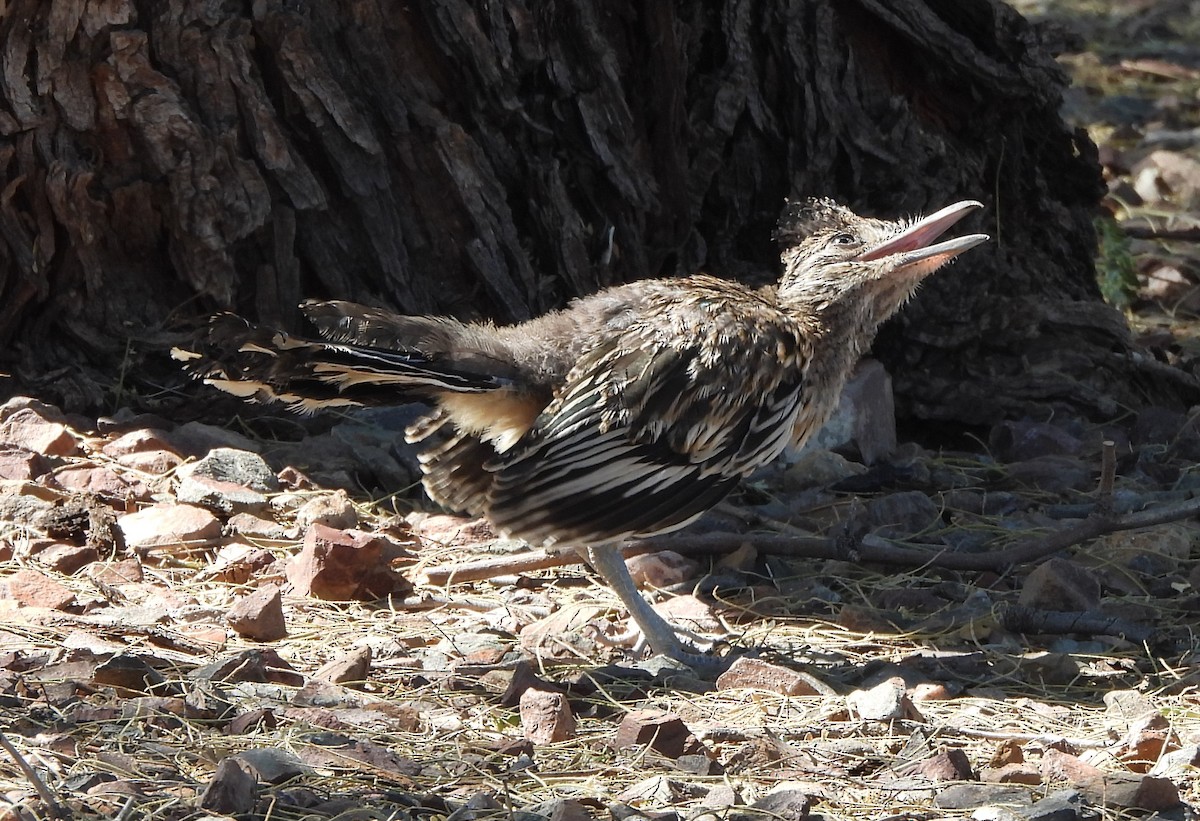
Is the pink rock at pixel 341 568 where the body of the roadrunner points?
no

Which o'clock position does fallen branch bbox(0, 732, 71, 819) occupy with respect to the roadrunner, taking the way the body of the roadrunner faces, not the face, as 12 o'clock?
The fallen branch is roughly at 4 o'clock from the roadrunner.

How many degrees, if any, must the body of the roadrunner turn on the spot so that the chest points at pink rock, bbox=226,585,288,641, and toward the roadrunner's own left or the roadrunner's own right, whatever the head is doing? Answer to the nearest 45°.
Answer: approximately 135° to the roadrunner's own right

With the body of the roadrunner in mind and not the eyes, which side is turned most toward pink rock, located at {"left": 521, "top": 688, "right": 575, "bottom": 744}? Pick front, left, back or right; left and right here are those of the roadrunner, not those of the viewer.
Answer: right

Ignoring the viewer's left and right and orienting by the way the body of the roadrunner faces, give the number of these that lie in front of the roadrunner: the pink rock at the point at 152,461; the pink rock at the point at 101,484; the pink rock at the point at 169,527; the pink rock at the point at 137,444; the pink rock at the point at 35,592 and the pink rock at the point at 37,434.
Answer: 0

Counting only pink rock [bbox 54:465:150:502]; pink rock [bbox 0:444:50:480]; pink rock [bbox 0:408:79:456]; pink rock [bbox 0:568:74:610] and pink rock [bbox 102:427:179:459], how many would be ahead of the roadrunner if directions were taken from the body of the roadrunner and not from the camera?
0

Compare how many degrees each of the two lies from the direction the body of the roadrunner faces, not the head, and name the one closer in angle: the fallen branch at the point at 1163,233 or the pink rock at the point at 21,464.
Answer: the fallen branch

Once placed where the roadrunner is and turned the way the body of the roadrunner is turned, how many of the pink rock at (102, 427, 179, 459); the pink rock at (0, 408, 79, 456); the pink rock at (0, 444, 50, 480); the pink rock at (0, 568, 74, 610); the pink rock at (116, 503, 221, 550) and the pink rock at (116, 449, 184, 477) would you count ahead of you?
0

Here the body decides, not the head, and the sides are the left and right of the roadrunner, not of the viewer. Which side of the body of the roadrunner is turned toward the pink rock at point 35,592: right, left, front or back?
back

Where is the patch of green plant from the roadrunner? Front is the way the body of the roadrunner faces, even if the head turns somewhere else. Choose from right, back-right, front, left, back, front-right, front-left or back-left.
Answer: front-left

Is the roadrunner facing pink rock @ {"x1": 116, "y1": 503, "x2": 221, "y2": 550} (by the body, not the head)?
no

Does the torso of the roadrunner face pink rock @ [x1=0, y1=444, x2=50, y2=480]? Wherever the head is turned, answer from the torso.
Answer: no

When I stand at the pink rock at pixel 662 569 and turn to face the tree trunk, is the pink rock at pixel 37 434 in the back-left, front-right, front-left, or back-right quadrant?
front-left

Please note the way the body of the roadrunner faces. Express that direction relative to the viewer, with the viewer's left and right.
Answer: facing to the right of the viewer

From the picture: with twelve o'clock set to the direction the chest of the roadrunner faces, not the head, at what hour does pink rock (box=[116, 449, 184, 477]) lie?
The pink rock is roughly at 7 o'clock from the roadrunner.
